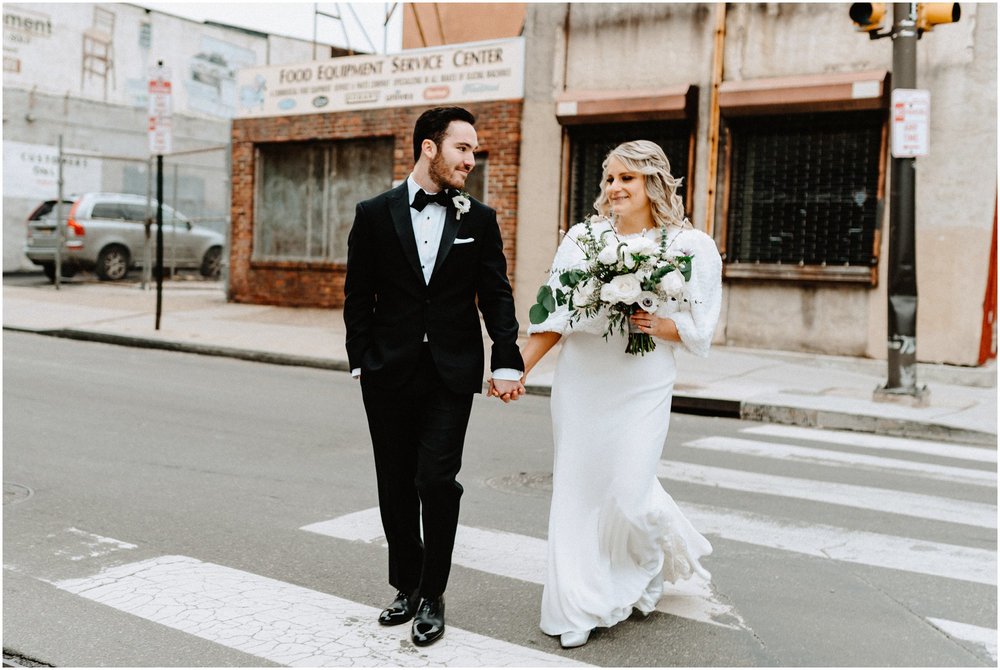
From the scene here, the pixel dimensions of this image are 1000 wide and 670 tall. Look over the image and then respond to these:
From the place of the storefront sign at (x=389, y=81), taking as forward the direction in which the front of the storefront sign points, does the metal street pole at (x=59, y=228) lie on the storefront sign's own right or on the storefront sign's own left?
on the storefront sign's own right

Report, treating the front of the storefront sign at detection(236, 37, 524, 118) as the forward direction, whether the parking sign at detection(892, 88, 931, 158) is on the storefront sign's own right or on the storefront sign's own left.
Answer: on the storefront sign's own left

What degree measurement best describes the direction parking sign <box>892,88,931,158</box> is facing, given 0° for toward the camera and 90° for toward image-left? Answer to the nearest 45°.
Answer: approximately 0°

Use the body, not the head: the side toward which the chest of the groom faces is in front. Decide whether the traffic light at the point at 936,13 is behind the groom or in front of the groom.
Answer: behind

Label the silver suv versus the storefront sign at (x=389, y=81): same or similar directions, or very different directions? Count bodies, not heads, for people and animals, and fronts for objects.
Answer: very different directions

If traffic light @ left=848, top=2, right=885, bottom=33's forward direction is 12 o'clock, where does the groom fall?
The groom is roughly at 11 o'clock from the traffic light.

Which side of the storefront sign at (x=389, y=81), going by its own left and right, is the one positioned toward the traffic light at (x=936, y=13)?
left

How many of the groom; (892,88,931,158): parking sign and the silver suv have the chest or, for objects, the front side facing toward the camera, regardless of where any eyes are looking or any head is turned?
2

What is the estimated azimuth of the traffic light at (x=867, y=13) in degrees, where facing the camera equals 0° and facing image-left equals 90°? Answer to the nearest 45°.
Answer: approximately 45°
